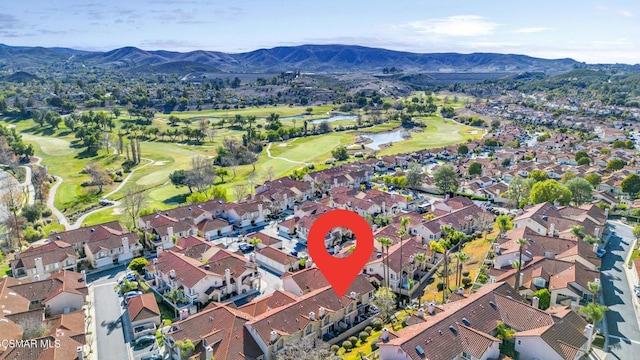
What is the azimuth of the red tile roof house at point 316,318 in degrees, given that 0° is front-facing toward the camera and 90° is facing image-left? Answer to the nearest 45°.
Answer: approximately 315°

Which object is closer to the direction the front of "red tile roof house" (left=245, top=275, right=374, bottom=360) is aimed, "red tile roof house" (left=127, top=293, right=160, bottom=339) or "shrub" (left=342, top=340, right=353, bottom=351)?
the shrub

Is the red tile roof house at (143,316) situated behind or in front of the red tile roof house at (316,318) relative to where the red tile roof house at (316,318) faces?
behind

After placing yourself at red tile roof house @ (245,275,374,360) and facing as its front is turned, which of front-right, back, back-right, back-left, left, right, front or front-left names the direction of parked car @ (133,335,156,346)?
back-right

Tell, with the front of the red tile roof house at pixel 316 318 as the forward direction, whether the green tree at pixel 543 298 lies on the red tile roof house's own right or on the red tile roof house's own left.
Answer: on the red tile roof house's own left

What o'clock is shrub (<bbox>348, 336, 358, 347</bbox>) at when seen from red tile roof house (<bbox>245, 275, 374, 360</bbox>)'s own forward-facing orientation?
The shrub is roughly at 11 o'clock from the red tile roof house.
